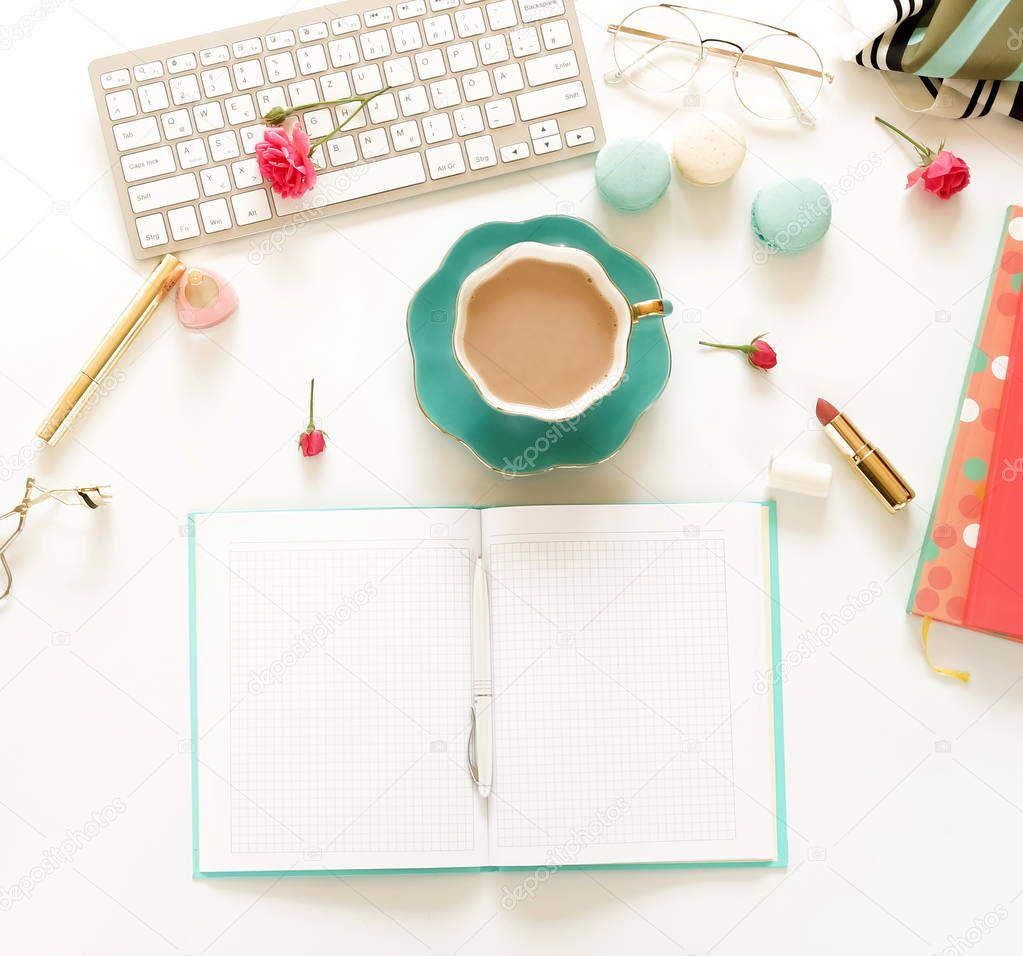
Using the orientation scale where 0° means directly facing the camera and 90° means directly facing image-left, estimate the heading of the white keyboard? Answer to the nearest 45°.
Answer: approximately 0°
